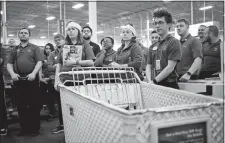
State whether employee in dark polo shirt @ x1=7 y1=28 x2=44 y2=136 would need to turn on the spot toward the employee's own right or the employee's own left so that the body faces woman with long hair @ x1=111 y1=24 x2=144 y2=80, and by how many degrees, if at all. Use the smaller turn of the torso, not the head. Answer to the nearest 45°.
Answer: approximately 45° to the employee's own left

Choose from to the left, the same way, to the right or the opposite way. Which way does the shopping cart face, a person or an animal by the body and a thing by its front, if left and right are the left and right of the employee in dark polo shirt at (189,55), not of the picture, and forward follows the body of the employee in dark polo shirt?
to the left

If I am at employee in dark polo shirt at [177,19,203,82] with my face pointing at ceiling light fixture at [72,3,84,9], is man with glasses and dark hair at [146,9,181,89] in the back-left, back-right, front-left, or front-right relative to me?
back-left

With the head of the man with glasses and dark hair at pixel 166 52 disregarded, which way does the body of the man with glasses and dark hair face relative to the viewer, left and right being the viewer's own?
facing the viewer and to the left of the viewer

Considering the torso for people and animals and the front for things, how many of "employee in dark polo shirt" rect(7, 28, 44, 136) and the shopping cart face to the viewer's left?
0

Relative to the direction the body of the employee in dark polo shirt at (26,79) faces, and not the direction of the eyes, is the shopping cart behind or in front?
in front

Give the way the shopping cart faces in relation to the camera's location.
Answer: facing the viewer and to the right of the viewer

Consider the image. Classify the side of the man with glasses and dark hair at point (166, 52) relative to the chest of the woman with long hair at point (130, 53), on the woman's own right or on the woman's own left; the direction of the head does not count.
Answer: on the woman's own left

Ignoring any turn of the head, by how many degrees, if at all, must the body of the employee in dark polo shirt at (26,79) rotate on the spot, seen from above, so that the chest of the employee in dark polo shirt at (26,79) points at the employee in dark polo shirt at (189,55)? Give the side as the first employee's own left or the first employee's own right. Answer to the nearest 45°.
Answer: approximately 45° to the first employee's own left

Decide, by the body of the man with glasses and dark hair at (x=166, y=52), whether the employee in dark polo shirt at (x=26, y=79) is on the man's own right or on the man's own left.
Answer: on the man's own right
